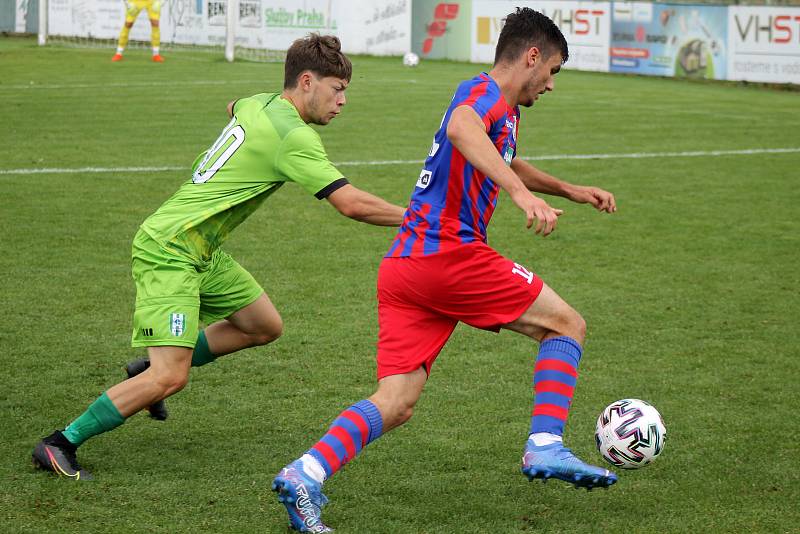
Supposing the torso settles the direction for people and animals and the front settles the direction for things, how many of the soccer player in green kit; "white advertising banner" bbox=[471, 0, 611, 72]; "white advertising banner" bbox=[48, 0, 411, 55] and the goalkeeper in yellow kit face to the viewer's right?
1

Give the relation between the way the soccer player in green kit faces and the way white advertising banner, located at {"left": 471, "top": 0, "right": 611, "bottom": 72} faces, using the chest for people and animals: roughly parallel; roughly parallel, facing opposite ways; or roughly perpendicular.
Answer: roughly perpendicular

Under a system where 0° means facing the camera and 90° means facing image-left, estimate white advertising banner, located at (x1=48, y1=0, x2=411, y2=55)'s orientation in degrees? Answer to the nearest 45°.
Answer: approximately 0°

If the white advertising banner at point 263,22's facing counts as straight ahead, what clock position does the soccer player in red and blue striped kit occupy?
The soccer player in red and blue striped kit is roughly at 12 o'clock from the white advertising banner.

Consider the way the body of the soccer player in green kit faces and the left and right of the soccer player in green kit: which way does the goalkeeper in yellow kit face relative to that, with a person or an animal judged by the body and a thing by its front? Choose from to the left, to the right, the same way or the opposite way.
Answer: to the right

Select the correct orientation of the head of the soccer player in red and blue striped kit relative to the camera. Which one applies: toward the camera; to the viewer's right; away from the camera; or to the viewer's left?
to the viewer's right

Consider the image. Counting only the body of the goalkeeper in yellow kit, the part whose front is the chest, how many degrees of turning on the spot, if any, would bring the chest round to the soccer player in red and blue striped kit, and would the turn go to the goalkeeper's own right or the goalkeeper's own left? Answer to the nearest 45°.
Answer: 0° — they already face them

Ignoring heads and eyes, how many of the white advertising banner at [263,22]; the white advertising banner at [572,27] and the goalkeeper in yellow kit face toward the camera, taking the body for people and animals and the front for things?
3

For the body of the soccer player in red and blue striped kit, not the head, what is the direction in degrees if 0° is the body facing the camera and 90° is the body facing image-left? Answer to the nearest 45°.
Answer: approximately 270°

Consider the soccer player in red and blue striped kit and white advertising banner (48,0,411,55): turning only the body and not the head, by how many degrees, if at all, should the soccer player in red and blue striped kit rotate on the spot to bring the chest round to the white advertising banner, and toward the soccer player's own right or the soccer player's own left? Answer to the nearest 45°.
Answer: approximately 90° to the soccer player's own left

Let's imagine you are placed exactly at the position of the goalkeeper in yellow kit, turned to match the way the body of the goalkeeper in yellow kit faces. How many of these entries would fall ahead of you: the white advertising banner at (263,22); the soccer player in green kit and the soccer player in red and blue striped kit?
2

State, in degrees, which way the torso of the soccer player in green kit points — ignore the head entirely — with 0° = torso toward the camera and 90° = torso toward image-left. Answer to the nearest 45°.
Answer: approximately 270°

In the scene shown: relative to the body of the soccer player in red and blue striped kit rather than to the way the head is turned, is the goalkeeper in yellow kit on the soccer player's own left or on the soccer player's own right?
on the soccer player's own left
